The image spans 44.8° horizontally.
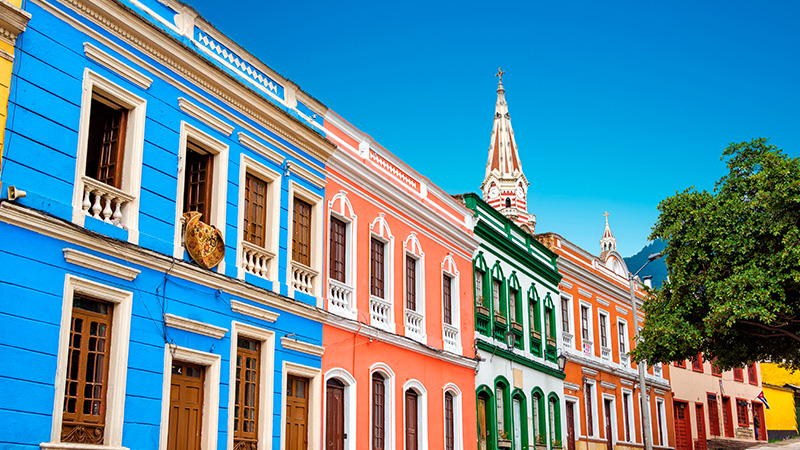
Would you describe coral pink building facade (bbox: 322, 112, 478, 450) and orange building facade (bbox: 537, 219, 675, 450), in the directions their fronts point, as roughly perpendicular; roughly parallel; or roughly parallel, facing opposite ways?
roughly parallel

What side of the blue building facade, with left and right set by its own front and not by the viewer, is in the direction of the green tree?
left

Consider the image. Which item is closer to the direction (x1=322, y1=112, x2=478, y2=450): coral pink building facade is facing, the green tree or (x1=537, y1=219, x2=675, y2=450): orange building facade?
the green tree

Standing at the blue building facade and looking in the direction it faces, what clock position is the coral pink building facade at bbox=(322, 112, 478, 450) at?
The coral pink building facade is roughly at 9 o'clock from the blue building facade.

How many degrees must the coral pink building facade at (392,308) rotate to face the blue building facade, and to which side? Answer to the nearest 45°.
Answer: approximately 90° to its right

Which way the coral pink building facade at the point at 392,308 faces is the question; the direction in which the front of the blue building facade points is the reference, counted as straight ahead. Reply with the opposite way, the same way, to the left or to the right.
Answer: the same way

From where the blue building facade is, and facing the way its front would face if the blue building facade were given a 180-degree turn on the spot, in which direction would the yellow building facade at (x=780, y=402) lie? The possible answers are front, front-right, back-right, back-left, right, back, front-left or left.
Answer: right

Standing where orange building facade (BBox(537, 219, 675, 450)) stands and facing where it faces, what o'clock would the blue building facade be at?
The blue building facade is roughly at 2 o'clock from the orange building facade.

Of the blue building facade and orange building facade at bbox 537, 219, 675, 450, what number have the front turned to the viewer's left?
0

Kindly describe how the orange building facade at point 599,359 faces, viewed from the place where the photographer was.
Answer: facing the viewer and to the right of the viewer

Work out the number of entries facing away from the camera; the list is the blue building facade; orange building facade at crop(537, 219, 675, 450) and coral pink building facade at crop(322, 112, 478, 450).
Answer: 0

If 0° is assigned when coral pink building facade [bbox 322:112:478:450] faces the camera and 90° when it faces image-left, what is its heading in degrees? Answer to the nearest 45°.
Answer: approximately 315°

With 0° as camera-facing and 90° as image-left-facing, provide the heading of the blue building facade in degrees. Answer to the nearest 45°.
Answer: approximately 315°

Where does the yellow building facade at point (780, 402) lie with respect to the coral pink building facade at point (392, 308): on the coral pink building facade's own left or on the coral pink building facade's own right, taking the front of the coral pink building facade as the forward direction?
on the coral pink building facade's own left
